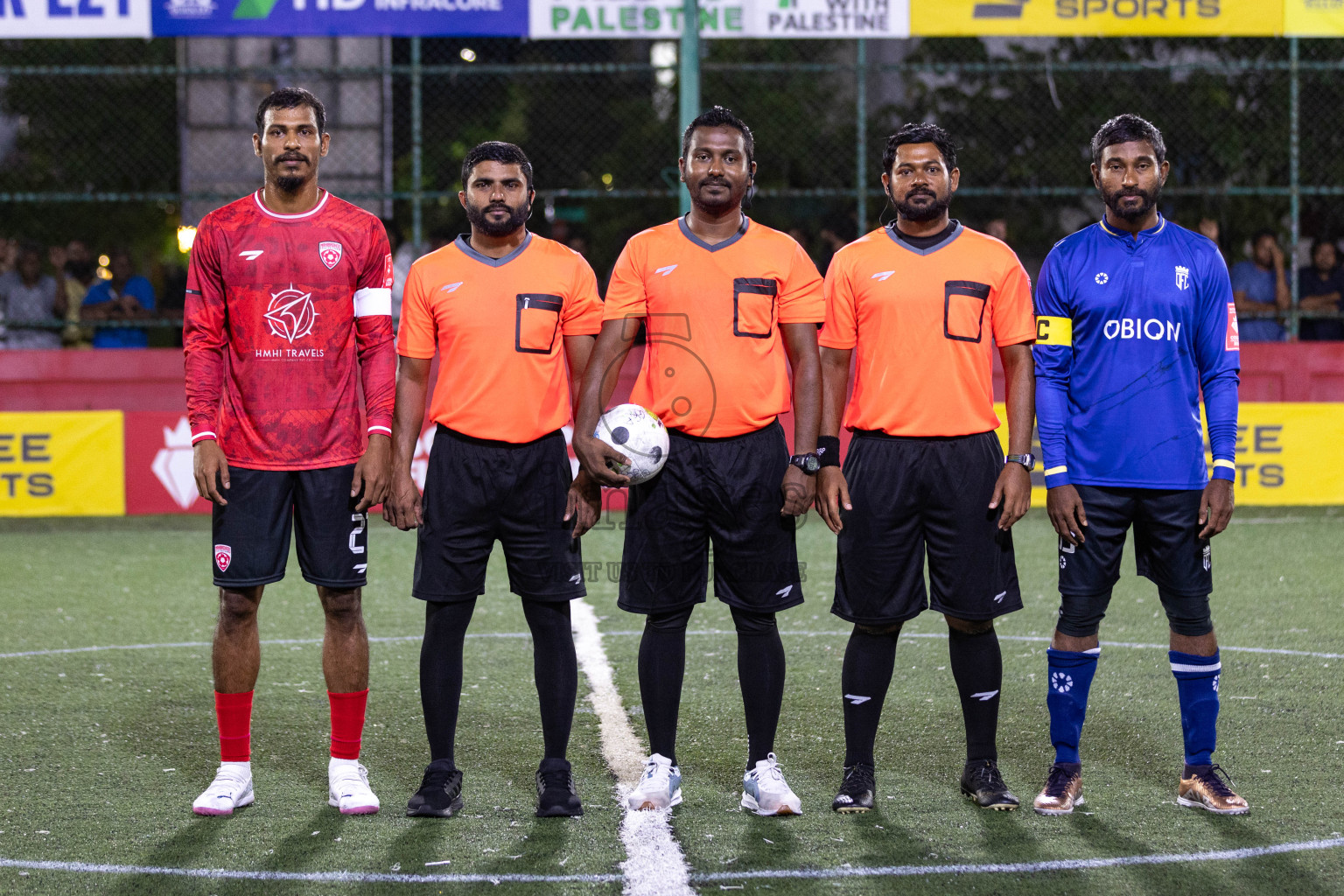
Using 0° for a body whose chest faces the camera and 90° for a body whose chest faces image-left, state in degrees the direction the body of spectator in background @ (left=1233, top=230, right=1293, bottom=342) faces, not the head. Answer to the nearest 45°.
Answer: approximately 0°

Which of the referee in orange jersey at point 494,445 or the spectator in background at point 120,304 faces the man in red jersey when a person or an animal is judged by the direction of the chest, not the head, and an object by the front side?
the spectator in background

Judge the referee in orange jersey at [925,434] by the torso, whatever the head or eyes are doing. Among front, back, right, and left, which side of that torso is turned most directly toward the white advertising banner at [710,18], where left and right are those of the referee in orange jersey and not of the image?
back

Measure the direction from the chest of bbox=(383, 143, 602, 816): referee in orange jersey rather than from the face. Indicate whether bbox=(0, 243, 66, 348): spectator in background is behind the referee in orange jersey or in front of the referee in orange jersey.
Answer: behind

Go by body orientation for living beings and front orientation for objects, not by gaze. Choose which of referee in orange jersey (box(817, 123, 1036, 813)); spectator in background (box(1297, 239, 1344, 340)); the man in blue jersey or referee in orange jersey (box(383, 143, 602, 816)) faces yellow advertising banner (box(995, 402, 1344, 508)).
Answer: the spectator in background

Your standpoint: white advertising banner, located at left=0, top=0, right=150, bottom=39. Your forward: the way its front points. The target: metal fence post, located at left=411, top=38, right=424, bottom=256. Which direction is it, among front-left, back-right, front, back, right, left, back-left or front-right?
left

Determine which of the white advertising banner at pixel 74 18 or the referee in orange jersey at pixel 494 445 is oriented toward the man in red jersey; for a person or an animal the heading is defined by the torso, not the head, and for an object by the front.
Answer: the white advertising banner

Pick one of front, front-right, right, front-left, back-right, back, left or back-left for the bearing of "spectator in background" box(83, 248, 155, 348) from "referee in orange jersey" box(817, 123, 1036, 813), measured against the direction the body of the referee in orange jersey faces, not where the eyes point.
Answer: back-right

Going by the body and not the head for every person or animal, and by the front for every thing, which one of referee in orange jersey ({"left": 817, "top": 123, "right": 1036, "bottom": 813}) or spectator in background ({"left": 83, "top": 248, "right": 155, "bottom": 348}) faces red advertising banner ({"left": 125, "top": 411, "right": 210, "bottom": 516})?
the spectator in background

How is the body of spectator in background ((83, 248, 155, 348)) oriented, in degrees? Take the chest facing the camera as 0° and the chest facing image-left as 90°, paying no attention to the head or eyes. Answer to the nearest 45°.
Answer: approximately 0°
